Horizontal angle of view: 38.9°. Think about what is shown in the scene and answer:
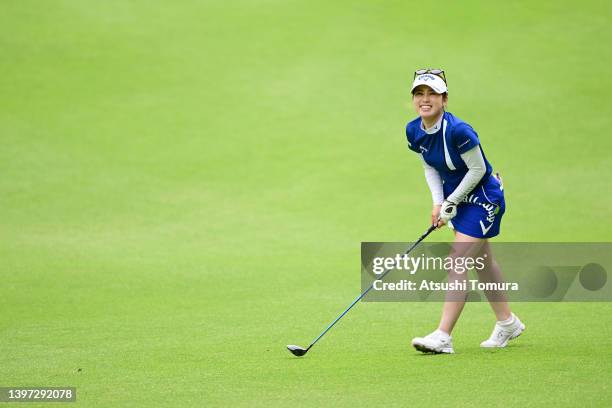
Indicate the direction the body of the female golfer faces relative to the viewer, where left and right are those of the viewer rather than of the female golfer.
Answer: facing the viewer and to the left of the viewer
